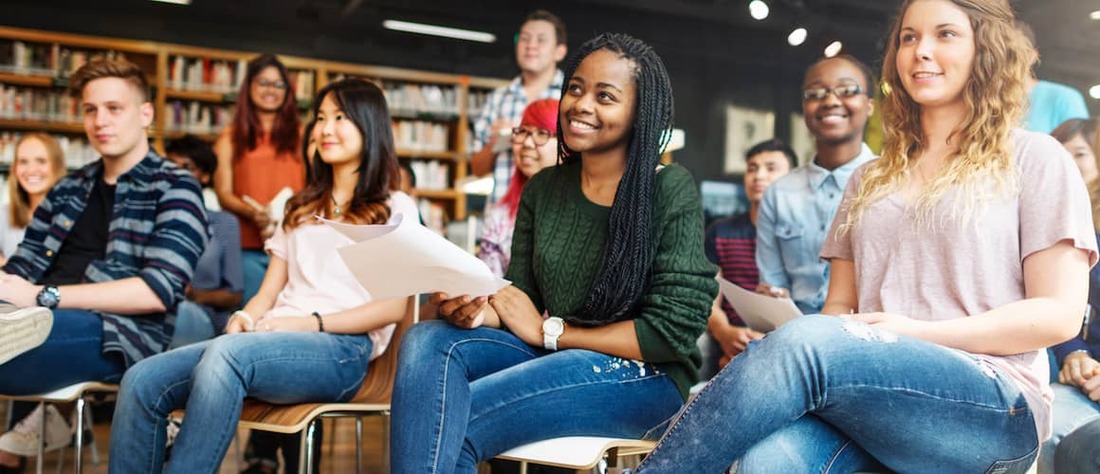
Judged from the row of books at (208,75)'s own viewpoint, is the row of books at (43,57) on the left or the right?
on its right

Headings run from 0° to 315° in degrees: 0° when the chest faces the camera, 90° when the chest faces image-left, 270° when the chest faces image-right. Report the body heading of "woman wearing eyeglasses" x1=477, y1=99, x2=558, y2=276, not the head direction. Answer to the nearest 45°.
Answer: approximately 45°

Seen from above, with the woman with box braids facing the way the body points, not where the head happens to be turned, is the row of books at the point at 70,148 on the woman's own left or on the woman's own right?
on the woman's own right

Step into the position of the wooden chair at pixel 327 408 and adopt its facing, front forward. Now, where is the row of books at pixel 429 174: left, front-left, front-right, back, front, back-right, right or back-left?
back-right

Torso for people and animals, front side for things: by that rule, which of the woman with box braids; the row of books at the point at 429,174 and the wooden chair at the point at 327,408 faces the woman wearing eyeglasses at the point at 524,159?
the row of books

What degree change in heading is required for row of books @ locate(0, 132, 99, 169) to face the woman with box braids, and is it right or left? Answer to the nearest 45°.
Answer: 0° — it already faces them

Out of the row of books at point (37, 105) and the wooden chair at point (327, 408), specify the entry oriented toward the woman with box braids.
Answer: the row of books

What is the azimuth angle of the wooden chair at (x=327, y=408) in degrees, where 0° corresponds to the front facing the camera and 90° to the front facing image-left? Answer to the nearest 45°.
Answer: approximately 45°

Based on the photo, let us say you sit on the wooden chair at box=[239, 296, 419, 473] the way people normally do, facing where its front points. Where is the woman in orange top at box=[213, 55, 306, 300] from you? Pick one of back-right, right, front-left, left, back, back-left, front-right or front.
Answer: back-right

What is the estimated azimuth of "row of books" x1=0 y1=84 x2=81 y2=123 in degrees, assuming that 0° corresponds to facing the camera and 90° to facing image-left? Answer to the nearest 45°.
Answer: approximately 0°

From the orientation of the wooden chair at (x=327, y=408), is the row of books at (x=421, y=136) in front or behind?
behind

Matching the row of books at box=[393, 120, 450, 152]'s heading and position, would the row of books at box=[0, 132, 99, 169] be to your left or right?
on your right

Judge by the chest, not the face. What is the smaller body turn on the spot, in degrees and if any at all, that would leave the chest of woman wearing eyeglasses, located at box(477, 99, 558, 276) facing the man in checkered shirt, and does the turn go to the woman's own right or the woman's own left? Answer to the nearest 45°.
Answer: approximately 135° to the woman's own right
